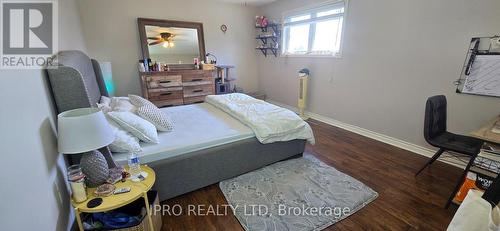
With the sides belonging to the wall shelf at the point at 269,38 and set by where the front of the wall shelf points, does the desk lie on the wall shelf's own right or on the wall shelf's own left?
on the wall shelf's own left

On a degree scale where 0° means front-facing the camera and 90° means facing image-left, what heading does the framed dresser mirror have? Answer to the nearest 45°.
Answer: approximately 0°

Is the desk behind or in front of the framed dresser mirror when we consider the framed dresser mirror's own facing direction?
in front

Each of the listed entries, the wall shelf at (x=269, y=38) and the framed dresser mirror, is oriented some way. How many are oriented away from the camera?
0

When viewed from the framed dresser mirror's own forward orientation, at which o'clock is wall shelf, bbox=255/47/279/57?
The wall shelf is roughly at 9 o'clock from the framed dresser mirror.

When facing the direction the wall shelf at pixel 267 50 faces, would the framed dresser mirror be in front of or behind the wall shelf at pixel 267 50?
in front

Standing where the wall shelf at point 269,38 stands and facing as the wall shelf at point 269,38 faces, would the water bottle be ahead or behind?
ahead
